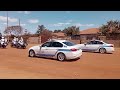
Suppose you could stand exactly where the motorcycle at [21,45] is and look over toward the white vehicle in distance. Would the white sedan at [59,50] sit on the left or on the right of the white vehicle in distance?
right

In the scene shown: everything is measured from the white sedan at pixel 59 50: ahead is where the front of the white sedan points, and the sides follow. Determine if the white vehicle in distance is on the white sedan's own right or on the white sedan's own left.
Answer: on the white sedan's own right

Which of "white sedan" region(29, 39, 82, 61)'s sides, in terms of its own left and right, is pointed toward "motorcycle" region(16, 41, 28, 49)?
front

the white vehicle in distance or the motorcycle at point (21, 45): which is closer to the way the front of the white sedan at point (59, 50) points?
the motorcycle

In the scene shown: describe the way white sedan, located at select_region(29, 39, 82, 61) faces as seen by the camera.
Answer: facing away from the viewer and to the left of the viewer
